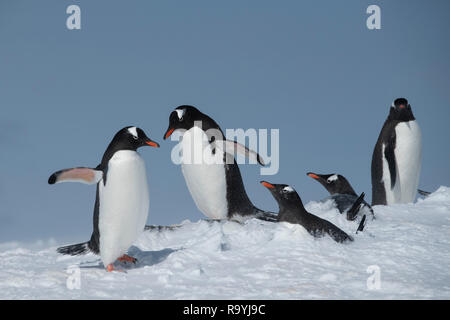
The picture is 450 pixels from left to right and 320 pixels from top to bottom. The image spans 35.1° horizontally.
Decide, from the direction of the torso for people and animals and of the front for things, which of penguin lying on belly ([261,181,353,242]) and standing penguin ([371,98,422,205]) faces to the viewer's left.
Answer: the penguin lying on belly

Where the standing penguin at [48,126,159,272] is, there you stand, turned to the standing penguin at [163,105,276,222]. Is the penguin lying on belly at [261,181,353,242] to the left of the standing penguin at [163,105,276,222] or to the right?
right

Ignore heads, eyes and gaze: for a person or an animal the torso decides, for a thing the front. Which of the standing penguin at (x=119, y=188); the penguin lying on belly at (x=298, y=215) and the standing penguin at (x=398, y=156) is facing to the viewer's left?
the penguin lying on belly

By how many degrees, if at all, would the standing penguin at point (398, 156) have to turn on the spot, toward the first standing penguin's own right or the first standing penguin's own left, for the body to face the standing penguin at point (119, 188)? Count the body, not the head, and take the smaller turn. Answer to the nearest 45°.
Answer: approximately 90° to the first standing penguin's own right

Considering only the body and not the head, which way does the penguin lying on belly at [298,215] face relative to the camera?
to the viewer's left

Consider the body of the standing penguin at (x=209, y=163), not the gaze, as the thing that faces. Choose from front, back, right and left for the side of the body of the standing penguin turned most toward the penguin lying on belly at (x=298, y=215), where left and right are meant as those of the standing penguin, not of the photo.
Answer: left

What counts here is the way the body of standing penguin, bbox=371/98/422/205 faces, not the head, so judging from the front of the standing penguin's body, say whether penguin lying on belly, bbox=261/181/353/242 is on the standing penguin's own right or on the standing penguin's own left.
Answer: on the standing penguin's own right

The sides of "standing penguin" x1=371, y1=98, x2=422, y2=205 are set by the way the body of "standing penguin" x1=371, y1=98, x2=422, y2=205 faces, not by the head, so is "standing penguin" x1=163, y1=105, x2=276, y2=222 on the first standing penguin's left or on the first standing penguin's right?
on the first standing penguin's right

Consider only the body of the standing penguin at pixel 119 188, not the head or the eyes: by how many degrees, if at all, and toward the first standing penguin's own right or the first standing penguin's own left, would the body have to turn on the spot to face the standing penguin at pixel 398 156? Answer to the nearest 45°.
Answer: approximately 90° to the first standing penguin's own left

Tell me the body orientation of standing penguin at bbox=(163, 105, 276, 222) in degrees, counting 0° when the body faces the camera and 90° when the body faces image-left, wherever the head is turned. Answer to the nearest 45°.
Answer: approximately 45°
